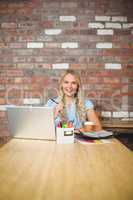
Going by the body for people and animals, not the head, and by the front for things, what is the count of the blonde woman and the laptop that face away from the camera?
1

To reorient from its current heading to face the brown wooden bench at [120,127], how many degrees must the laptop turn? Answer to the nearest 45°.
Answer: approximately 45° to its right

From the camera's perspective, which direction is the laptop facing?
away from the camera

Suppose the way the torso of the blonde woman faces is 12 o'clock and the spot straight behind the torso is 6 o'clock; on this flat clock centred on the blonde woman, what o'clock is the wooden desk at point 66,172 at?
The wooden desk is roughly at 12 o'clock from the blonde woman.

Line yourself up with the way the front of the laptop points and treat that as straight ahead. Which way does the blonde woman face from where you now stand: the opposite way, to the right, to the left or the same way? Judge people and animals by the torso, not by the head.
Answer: the opposite way

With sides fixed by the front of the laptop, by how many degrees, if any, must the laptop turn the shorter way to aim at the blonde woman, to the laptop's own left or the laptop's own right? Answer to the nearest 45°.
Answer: approximately 45° to the laptop's own right

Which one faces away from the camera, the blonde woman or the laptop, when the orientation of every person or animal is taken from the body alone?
the laptop

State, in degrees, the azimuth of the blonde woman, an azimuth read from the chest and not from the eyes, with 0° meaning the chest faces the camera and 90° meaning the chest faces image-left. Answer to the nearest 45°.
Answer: approximately 0°

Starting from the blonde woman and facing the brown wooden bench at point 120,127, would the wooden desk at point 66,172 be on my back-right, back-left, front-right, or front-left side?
back-right

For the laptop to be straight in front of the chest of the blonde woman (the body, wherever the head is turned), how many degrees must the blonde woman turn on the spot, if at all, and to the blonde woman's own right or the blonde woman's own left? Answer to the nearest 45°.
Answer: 0° — they already face it
